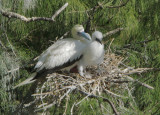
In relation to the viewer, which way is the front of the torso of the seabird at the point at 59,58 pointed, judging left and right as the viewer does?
facing to the right of the viewer
